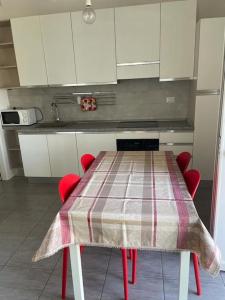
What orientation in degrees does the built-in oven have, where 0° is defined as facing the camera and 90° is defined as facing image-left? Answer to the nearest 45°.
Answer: approximately 0°

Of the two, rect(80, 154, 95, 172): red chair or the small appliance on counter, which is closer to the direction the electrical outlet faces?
the red chair

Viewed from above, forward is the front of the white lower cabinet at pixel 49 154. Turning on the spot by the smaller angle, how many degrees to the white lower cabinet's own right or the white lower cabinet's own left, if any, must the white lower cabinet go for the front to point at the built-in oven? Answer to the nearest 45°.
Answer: approximately 45° to the white lower cabinet's own left

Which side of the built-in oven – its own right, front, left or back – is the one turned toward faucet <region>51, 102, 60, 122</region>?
right

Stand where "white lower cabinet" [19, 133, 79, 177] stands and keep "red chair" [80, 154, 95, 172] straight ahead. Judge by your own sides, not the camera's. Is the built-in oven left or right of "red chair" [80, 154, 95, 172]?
left

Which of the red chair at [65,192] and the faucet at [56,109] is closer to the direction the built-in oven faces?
the red chair

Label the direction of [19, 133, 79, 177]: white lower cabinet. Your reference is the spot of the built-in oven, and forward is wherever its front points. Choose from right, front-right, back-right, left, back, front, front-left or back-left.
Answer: right

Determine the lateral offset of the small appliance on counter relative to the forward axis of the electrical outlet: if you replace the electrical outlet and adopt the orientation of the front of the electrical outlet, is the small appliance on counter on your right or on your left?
on your right

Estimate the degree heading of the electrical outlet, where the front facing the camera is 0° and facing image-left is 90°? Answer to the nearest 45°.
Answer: approximately 0°

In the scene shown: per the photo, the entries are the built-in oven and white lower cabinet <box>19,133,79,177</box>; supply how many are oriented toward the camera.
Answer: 2

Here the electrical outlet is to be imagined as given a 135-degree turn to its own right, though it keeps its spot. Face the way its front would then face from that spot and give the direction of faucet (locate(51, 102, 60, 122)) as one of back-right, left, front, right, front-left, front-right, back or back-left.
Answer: front-left

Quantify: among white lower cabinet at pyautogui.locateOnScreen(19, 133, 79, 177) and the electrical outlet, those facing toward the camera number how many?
2
